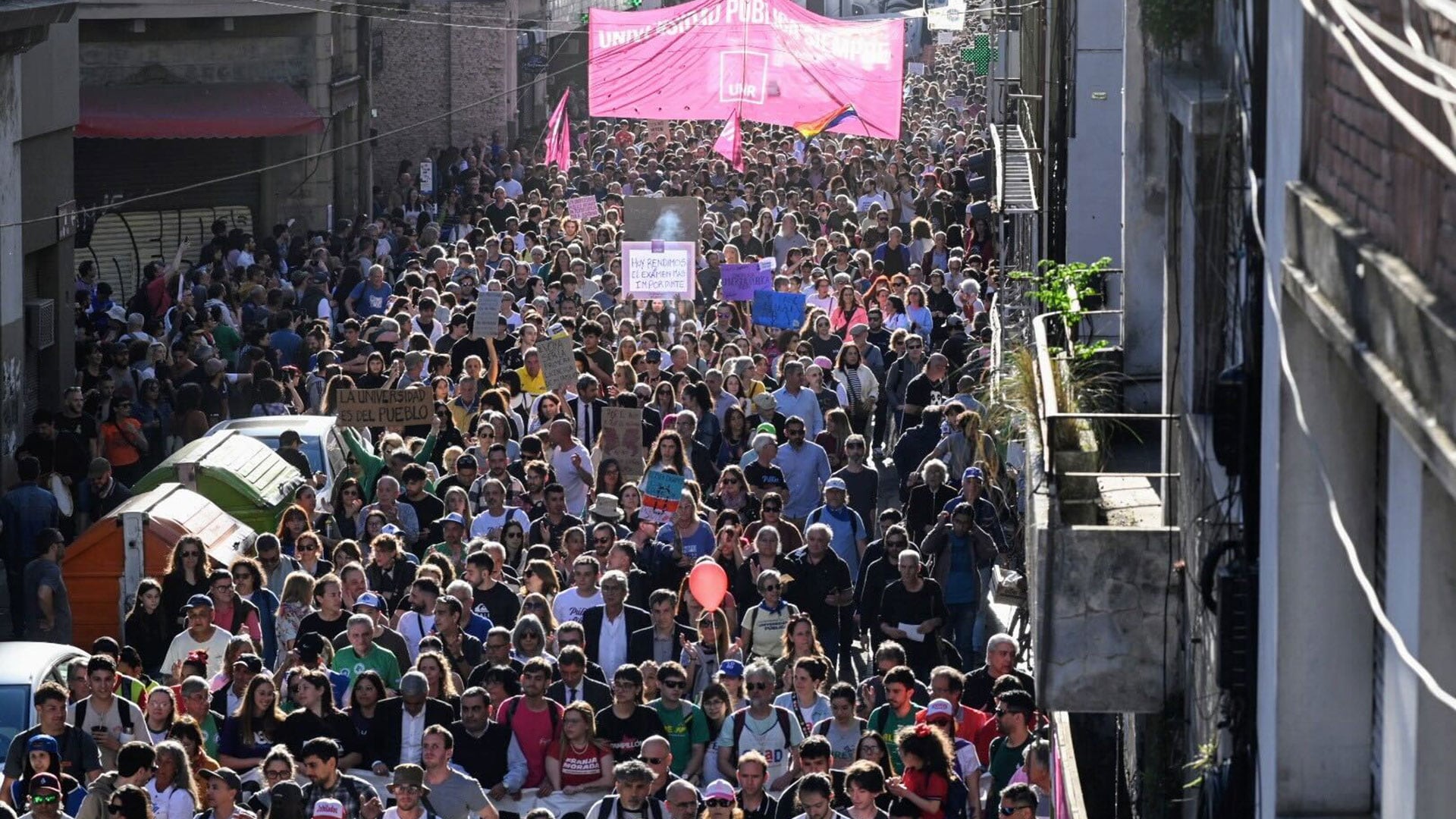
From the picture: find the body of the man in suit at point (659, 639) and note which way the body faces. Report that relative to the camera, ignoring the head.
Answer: toward the camera

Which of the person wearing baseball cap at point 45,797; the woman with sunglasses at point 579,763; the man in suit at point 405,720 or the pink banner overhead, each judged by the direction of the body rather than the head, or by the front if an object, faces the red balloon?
the pink banner overhead

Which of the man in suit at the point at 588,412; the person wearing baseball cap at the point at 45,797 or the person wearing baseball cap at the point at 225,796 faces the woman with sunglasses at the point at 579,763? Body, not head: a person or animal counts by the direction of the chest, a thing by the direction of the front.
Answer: the man in suit

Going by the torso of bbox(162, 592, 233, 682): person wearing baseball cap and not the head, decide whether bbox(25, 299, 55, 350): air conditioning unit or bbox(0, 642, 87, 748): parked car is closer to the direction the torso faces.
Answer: the parked car

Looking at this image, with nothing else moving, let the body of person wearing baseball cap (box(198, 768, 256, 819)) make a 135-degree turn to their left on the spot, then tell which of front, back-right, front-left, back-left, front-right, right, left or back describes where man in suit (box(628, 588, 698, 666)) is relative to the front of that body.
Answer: front-left

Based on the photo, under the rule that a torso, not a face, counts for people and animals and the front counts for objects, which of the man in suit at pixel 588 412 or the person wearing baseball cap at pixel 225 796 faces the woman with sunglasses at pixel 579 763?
the man in suit

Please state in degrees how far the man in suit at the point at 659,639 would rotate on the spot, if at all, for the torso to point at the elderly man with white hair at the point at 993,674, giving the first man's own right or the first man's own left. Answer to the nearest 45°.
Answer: approximately 45° to the first man's own left

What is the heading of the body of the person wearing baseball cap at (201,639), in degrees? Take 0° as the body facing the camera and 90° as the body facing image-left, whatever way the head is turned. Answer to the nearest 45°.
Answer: approximately 0°

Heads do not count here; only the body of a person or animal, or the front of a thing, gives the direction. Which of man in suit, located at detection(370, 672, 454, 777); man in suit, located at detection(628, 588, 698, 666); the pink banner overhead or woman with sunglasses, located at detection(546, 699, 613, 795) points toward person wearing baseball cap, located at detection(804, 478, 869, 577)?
the pink banner overhead

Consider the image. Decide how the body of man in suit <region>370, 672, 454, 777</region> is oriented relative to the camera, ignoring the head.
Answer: toward the camera

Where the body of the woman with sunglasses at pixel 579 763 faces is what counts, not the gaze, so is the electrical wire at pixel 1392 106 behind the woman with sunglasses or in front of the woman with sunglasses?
in front

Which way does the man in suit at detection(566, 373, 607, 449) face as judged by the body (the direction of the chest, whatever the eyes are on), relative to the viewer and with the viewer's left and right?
facing the viewer

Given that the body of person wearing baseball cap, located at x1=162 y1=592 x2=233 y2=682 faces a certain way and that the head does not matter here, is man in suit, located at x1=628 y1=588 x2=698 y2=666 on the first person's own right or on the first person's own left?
on the first person's own left
